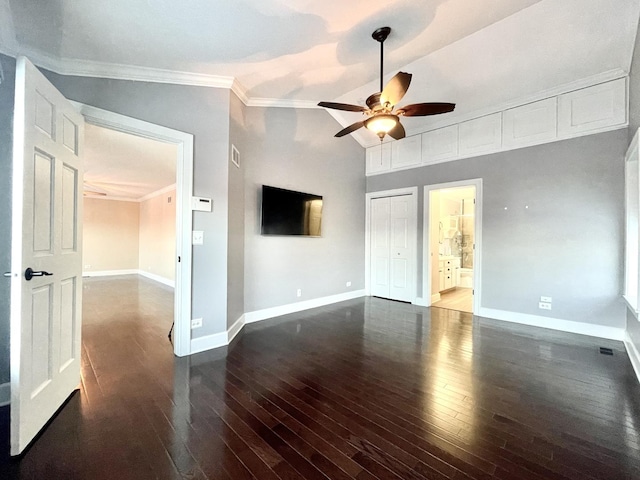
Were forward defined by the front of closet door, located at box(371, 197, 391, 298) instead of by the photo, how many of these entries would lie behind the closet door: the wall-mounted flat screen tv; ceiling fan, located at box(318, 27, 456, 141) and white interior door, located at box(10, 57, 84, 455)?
0

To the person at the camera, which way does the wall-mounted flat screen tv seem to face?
facing the viewer and to the right of the viewer

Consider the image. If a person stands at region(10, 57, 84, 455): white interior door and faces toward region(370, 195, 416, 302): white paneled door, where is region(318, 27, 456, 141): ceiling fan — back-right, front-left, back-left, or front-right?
front-right

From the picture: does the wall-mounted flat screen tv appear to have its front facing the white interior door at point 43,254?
no

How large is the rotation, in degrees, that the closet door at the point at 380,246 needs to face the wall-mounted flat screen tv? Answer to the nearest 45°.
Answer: approximately 45° to its right

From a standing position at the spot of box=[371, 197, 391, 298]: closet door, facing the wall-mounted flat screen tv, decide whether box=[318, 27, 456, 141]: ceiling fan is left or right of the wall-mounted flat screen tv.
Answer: left

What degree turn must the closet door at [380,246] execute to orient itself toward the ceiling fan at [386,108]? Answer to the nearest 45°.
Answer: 0° — it already faces it

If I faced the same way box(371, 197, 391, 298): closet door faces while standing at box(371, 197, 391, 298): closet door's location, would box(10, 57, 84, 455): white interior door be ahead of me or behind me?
ahead

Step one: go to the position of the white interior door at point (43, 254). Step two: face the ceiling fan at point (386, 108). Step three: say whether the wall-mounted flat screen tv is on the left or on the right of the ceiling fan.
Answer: left

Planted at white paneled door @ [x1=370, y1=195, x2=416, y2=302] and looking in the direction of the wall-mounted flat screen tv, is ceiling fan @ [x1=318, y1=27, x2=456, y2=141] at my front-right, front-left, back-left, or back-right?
front-left

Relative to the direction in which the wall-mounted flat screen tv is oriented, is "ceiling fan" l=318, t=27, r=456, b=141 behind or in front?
in front

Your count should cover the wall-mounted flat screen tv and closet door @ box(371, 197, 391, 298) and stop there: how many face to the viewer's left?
0

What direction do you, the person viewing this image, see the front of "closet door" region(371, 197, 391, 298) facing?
facing the viewer

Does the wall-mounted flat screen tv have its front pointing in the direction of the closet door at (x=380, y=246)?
no

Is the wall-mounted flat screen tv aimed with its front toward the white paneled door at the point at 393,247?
no
